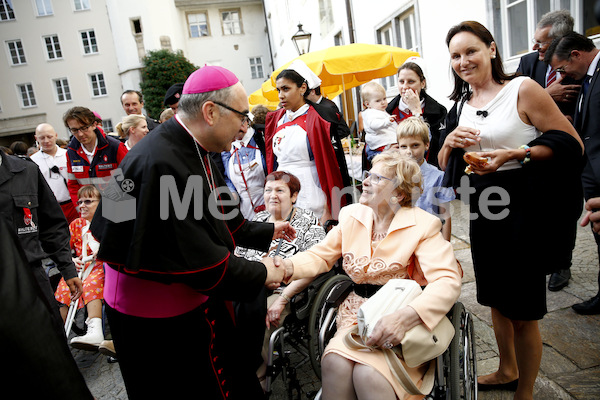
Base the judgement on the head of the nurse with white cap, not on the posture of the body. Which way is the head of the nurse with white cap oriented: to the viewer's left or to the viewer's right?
to the viewer's left

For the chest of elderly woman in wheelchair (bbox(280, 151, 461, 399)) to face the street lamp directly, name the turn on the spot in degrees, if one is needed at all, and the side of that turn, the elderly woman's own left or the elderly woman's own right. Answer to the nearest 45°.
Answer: approximately 135° to the elderly woman's own right

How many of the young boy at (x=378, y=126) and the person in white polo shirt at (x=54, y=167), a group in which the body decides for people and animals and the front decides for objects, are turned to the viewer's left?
0

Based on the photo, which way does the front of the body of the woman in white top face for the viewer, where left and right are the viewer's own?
facing the viewer and to the left of the viewer

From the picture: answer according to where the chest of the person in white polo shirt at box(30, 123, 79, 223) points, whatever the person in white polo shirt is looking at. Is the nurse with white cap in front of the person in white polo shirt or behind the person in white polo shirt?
in front

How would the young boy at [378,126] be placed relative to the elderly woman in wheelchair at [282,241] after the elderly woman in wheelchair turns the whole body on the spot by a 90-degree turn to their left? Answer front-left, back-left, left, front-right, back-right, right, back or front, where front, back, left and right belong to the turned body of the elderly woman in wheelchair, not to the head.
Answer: left

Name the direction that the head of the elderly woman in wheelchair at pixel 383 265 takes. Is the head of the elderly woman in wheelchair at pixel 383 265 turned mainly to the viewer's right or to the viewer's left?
to the viewer's left

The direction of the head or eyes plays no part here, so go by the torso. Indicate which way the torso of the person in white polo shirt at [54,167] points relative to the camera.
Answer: toward the camera

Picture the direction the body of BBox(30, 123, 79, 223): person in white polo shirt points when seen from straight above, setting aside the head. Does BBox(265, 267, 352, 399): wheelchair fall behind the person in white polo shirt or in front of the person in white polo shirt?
in front

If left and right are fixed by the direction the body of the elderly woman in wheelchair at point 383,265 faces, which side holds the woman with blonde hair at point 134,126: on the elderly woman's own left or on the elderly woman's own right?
on the elderly woman's own right
